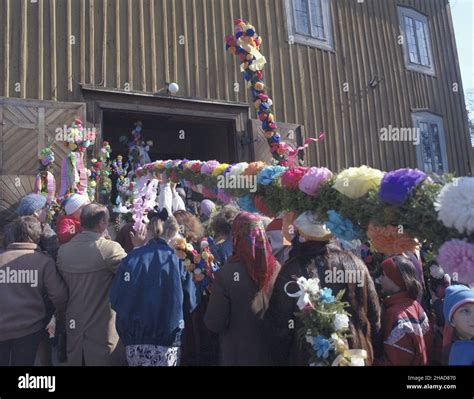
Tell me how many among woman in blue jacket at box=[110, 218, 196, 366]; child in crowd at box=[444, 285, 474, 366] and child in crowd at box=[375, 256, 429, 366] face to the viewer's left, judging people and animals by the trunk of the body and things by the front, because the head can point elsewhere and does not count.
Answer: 1

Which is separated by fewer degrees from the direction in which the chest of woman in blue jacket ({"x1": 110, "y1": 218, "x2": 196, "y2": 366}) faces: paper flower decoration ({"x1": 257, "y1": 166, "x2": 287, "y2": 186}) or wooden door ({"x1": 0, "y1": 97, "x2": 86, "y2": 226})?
the wooden door

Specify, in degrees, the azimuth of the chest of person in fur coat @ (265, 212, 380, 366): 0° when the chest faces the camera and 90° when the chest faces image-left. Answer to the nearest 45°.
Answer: approximately 135°

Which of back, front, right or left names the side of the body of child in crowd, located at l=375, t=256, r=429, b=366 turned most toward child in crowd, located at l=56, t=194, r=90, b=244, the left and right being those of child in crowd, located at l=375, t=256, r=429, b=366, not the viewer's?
front

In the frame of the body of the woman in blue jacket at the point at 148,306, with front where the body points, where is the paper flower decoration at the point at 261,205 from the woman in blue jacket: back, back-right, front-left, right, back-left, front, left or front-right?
right

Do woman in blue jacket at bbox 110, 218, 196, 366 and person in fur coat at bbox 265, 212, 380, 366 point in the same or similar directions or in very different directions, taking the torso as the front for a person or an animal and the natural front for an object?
same or similar directions

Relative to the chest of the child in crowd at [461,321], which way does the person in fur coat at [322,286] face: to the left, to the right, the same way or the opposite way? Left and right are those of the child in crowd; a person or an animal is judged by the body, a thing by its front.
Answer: the opposite way

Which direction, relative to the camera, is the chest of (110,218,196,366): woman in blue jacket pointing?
away from the camera

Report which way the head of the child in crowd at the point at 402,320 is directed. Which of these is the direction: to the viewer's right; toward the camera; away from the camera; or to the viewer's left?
to the viewer's left

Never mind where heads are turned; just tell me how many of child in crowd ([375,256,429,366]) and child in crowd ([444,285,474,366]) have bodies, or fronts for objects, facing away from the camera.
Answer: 0
